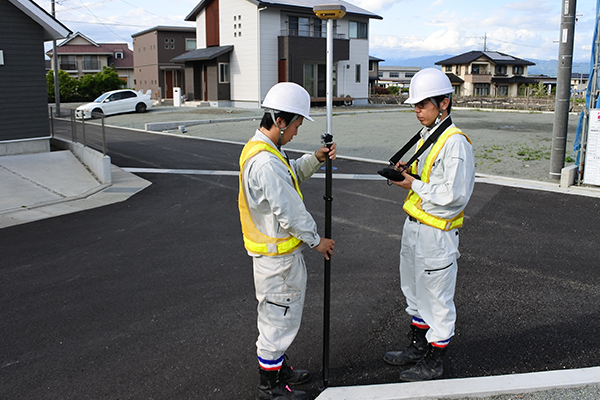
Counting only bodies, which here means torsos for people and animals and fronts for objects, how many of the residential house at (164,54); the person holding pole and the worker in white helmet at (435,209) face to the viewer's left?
1

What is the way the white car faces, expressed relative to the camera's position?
facing the viewer and to the left of the viewer

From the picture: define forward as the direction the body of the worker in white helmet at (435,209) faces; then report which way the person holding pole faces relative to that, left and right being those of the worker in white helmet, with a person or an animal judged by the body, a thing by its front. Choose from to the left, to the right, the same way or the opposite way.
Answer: the opposite way

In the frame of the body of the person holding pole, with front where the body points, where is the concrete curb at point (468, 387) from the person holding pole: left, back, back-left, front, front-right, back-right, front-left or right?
front

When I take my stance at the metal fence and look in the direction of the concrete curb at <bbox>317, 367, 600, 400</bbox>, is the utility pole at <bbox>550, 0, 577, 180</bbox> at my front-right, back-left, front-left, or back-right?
front-left

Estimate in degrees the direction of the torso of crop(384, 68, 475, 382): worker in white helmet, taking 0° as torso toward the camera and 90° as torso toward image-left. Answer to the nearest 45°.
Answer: approximately 90°

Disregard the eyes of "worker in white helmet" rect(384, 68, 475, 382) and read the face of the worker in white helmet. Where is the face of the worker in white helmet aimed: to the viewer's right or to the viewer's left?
to the viewer's left

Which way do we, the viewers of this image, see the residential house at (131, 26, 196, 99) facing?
facing the viewer and to the right of the viewer

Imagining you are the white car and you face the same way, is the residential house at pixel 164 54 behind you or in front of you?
behind

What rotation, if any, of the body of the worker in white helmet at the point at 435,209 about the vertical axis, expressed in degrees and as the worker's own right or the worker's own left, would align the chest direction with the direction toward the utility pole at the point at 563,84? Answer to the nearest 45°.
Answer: approximately 90° to the worker's own right

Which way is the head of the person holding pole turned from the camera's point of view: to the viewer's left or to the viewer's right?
to the viewer's right

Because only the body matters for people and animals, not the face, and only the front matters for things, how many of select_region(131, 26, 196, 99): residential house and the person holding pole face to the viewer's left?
0

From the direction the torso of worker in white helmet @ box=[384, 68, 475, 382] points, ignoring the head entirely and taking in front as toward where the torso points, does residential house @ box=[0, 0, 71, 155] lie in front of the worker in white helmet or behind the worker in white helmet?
in front

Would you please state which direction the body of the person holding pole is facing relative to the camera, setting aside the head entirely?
to the viewer's right
